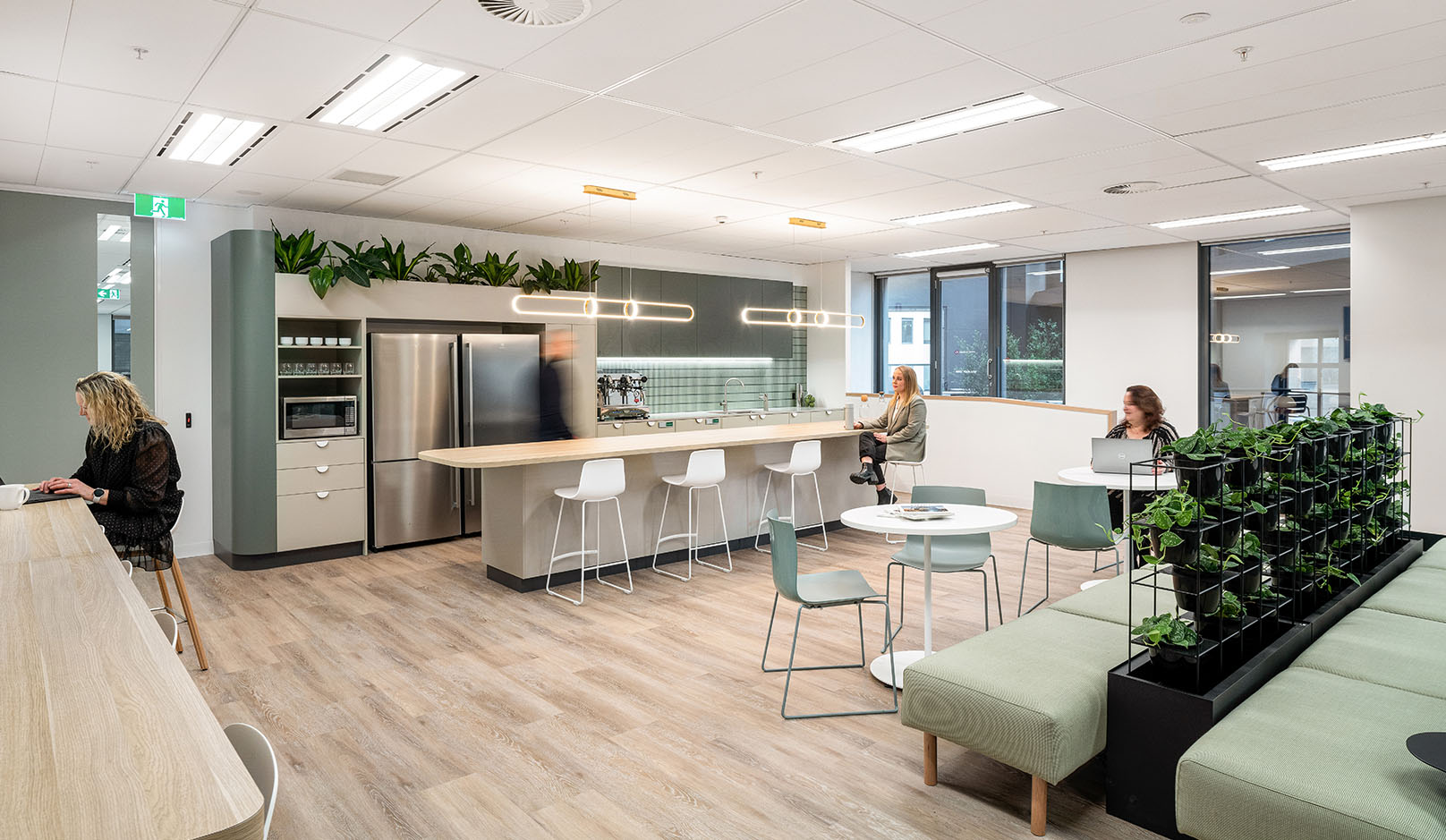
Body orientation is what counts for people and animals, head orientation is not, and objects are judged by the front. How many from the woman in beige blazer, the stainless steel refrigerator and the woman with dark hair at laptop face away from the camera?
0

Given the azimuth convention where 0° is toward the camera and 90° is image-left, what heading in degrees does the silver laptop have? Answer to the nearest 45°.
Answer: approximately 180°

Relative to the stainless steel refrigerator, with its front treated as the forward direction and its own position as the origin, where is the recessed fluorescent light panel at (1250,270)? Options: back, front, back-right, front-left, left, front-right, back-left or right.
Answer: front-left

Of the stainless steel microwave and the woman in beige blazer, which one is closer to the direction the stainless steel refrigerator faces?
the woman in beige blazer

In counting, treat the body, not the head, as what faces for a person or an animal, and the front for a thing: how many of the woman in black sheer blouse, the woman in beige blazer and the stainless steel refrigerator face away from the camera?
0

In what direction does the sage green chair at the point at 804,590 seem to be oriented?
to the viewer's right

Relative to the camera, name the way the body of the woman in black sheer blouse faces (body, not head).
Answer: to the viewer's left

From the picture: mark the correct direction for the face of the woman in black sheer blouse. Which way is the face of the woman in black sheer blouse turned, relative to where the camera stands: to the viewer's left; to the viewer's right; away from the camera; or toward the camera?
to the viewer's left

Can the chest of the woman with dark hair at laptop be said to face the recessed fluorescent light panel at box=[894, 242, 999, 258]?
no

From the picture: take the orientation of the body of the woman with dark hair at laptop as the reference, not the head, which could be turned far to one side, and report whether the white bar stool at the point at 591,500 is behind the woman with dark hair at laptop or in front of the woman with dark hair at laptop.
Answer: in front

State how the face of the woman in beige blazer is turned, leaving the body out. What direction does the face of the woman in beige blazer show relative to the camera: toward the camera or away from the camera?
toward the camera

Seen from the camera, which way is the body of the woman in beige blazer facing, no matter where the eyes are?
to the viewer's left

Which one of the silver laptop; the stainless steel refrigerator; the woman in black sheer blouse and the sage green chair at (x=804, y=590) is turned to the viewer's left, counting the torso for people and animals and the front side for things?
the woman in black sheer blouse
